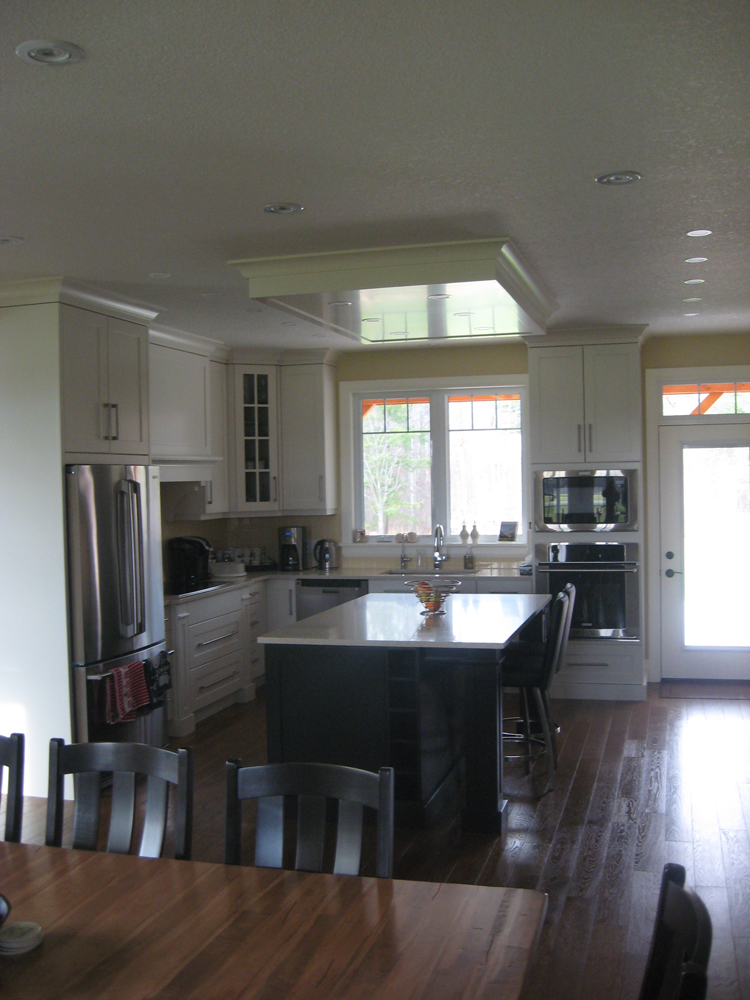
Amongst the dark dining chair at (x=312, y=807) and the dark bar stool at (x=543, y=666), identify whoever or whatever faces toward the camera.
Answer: the dark dining chair at (x=312, y=807)

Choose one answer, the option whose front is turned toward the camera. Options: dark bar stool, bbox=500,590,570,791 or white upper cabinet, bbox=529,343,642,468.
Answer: the white upper cabinet

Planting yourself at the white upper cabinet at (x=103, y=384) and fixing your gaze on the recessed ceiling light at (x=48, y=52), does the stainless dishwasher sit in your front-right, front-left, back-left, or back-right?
back-left

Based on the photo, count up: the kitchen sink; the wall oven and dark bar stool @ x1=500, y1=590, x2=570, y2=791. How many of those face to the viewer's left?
1

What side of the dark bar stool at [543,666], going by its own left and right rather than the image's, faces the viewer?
left

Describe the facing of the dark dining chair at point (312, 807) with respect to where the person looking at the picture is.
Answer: facing the viewer

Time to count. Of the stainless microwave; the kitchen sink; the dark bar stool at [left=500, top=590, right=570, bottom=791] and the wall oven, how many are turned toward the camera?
3

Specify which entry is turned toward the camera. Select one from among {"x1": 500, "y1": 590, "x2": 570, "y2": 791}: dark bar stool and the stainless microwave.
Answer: the stainless microwave

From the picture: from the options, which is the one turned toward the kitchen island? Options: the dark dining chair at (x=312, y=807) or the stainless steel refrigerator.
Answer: the stainless steel refrigerator

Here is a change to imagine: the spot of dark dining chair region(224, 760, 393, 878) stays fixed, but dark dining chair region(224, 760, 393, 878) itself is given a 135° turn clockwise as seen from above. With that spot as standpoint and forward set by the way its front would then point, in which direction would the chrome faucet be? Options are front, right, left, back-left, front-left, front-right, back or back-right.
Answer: front-right

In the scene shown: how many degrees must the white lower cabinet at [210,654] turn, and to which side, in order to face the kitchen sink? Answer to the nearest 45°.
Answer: approximately 45° to its left

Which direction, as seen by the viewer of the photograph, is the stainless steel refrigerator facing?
facing the viewer and to the right of the viewer

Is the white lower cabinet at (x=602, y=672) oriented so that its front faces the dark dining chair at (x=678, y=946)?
yes

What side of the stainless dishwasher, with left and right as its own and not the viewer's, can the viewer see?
front

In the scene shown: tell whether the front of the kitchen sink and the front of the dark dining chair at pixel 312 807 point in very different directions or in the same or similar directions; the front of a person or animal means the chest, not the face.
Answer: same or similar directions

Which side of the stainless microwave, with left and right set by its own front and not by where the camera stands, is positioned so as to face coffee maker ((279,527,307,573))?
right
